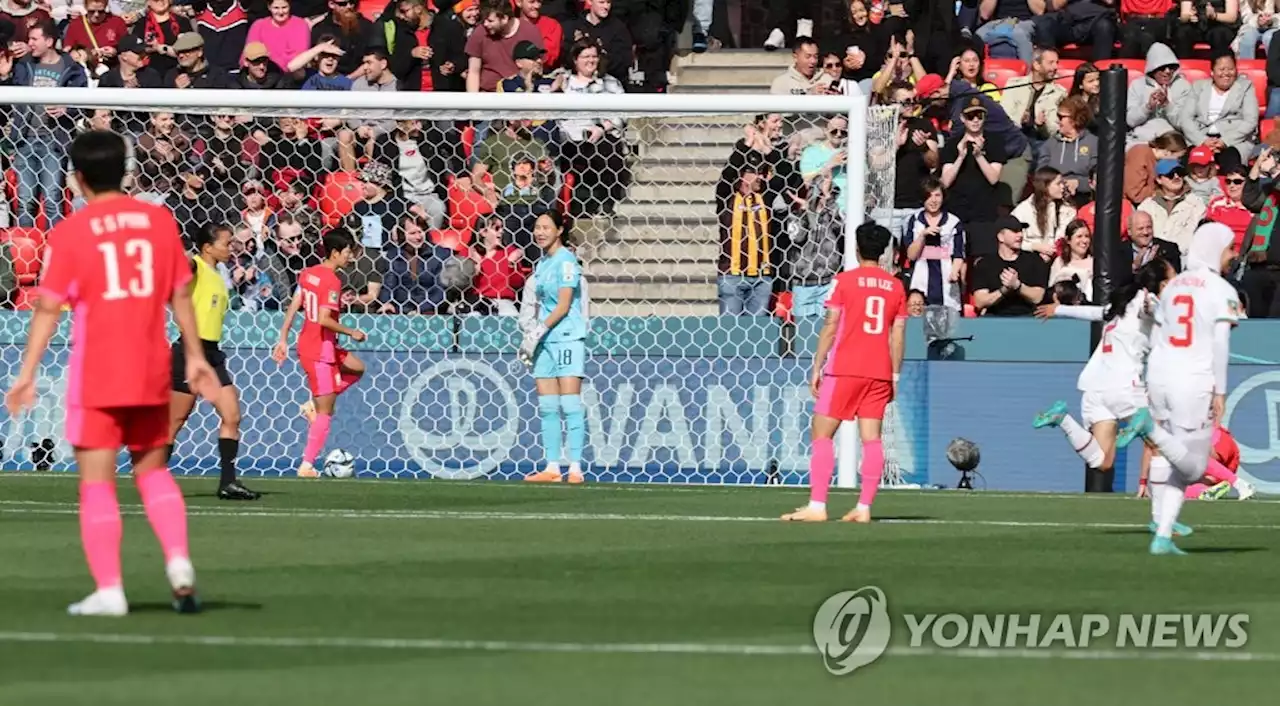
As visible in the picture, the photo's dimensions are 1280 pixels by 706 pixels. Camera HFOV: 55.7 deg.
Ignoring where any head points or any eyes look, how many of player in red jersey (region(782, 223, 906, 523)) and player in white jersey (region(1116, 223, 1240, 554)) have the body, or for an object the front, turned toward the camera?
0

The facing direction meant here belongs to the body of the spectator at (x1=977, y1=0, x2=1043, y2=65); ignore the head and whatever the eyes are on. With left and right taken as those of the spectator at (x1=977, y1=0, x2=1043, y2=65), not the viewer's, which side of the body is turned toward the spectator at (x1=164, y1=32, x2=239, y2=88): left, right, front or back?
right

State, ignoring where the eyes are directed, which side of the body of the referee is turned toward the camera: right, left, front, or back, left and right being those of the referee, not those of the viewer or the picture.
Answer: right

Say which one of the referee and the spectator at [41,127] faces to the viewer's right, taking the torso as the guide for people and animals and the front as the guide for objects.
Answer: the referee

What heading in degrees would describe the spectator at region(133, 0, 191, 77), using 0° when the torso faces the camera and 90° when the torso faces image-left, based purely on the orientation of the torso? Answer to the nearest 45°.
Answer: approximately 0°

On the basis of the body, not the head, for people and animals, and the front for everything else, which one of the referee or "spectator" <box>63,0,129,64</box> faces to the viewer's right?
the referee
